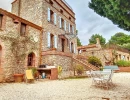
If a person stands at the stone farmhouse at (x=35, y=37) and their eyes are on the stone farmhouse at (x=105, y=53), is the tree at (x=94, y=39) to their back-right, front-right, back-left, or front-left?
front-left

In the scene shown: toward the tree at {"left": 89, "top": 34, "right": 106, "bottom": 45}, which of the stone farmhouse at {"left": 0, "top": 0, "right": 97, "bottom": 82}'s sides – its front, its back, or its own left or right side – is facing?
left

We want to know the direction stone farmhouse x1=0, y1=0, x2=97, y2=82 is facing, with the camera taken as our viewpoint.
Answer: facing the viewer and to the right of the viewer

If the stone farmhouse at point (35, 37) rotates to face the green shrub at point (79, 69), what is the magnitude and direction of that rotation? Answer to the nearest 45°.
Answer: approximately 45° to its left

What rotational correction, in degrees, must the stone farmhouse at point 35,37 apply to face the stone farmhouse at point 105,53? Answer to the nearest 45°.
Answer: approximately 90° to its left

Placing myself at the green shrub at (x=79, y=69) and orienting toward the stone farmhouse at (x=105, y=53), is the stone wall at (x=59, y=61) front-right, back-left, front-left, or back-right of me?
back-left

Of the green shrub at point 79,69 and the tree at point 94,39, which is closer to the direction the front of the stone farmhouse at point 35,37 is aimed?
the green shrub

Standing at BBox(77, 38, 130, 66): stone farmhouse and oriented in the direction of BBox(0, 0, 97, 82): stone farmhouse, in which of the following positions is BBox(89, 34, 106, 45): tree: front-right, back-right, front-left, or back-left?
back-right

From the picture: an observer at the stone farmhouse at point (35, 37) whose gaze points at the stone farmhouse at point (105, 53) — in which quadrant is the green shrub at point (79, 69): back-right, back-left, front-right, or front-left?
front-right
